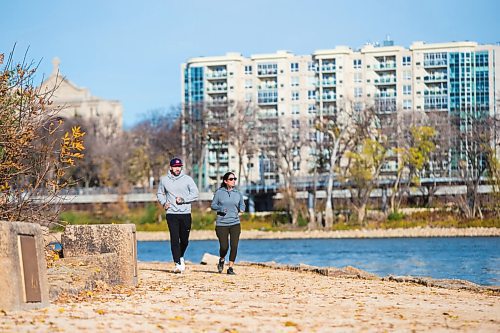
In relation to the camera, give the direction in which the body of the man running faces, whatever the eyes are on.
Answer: toward the camera

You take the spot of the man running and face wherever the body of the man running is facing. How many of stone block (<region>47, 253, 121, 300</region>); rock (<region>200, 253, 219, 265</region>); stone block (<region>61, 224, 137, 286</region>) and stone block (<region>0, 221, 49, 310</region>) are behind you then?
1

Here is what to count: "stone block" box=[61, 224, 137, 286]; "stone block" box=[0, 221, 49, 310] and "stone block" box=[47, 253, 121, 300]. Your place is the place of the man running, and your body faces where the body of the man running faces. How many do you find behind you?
0

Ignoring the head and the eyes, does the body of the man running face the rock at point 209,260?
no

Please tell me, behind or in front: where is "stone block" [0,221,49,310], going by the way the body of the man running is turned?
in front

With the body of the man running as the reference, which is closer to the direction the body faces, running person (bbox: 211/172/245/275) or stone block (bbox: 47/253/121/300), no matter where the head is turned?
the stone block

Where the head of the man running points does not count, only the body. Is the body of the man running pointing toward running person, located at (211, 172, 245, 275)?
no

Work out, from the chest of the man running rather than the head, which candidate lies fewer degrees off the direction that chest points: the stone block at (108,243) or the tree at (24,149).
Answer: the stone block

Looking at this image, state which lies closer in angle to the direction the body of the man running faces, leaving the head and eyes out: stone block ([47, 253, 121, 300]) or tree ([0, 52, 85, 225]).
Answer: the stone block

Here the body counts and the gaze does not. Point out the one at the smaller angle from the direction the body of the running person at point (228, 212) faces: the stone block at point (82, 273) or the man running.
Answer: the stone block

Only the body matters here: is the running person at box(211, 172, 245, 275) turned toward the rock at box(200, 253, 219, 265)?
no

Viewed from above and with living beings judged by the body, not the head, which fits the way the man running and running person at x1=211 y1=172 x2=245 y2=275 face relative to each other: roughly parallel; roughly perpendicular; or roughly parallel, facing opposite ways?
roughly parallel

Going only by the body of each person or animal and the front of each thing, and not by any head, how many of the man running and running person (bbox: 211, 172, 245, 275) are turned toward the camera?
2
